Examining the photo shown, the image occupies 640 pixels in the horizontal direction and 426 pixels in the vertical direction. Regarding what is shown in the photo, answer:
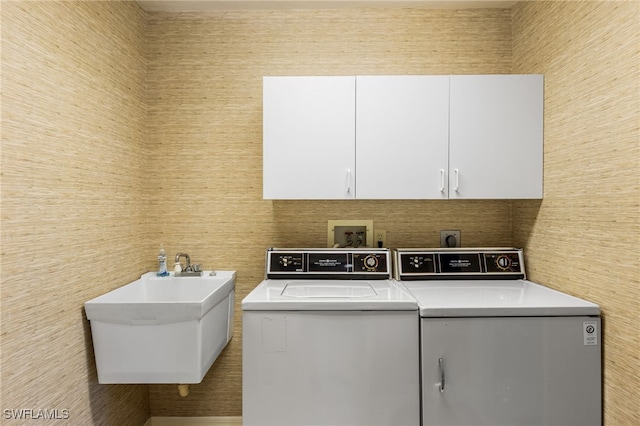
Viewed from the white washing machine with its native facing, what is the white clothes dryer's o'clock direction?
The white clothes dryer is roughly at 9 o'clock from the white washing machine.

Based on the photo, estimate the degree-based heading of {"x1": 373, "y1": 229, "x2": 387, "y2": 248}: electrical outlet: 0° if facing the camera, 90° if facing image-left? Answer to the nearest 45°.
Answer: approximately 0°

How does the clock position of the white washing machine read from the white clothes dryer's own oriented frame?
The white washing machine is roughly at 2 o'clock from the white clothes dryer.

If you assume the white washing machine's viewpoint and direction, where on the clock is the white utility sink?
The white utility sink is roughly at 3 o'clock from the white washing machine.

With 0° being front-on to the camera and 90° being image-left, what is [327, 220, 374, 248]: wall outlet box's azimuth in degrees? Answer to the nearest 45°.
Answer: approximately 0°

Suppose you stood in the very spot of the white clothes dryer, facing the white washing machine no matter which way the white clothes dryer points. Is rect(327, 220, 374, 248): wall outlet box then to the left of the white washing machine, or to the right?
right

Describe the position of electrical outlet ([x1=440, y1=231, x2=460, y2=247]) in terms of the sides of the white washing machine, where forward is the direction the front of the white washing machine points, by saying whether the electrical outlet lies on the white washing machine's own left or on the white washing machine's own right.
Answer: on the white washing machine's own left
